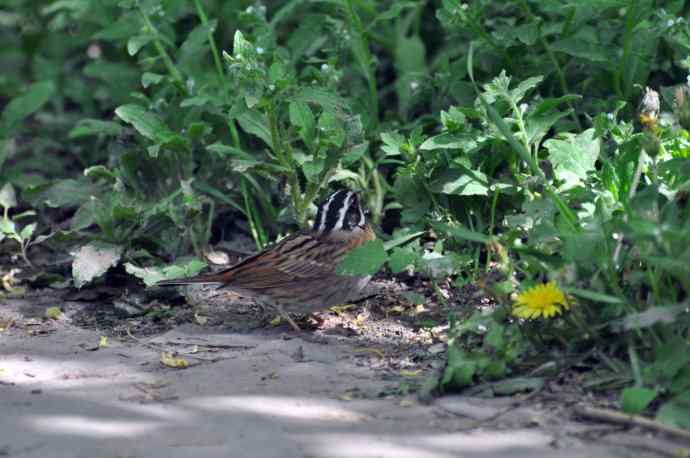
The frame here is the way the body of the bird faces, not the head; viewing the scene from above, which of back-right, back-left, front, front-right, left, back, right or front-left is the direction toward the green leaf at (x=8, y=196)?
back-left

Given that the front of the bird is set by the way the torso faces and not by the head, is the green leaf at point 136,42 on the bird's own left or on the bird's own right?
on the bird's own left

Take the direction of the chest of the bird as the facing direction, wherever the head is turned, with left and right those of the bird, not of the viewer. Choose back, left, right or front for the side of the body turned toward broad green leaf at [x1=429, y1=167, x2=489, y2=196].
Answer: front

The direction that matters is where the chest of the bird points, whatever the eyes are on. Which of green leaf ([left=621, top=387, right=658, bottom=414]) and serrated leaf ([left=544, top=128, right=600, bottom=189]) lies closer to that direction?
the serrated leaf

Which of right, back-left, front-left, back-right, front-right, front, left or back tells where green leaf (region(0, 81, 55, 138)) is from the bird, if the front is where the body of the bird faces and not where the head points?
back-left

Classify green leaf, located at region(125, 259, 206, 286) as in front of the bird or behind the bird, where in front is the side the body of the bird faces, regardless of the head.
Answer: behind

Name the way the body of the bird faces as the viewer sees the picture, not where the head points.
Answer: to the viewer's right

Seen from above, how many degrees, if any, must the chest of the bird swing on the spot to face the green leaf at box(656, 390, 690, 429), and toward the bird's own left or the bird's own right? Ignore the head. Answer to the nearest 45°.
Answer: approximately 45° to the bird's own right

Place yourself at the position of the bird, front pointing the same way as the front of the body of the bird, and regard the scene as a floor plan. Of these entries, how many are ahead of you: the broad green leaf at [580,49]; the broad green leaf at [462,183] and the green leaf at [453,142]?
3

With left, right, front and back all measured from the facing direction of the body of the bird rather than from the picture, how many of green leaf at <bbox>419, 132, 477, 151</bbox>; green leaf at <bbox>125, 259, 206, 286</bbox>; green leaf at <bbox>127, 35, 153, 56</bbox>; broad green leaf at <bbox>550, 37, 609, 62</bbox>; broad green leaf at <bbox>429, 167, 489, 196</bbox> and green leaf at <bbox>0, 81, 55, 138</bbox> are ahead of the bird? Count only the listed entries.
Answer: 3

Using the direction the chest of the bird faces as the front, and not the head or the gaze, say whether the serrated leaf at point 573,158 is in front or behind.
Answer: in front

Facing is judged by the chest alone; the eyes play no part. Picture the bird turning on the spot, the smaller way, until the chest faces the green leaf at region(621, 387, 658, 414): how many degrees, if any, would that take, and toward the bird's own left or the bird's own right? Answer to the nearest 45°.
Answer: approximately 45° to the bird's own right

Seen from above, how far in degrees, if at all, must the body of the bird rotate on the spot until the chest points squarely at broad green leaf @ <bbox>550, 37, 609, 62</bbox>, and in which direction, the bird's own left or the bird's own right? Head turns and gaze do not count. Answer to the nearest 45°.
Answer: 0° — it already faces it
